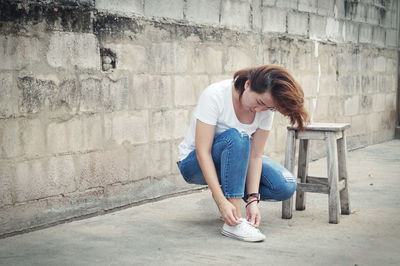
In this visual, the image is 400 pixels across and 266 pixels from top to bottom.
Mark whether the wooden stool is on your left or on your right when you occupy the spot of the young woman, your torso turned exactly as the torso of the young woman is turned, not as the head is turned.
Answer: on your left
